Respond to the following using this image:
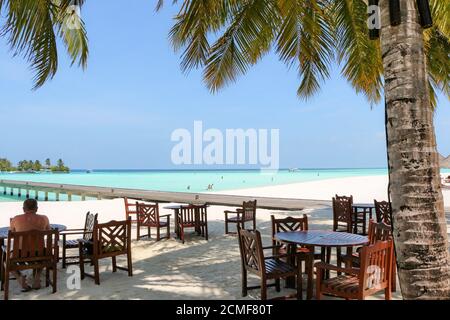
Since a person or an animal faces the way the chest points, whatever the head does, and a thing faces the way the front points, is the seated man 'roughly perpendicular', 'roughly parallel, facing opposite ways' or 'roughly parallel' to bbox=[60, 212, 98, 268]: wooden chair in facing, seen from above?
roughly perpendicular

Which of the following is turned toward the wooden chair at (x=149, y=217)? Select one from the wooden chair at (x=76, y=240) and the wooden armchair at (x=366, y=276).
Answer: the wooden armchair

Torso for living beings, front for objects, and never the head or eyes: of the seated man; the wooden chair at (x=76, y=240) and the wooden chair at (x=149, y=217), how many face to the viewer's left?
1

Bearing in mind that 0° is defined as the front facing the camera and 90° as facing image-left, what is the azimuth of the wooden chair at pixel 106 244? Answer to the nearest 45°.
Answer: approximately 135°

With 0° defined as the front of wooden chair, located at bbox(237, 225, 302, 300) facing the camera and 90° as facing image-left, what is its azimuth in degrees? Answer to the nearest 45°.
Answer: approximately 225°

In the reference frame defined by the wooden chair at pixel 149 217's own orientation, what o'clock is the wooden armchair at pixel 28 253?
The wooden armchair is roughly at 5 o'clock from the wooden chair.

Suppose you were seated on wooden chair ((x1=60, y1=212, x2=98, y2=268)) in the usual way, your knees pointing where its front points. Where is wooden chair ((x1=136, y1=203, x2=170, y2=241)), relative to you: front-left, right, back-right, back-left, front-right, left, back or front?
back-right

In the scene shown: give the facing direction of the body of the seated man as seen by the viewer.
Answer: away from the camera

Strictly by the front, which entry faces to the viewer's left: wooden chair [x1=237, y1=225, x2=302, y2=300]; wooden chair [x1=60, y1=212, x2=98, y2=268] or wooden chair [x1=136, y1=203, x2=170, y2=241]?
wooden chair [x1=60, y1=212, x2=98, y2=268]

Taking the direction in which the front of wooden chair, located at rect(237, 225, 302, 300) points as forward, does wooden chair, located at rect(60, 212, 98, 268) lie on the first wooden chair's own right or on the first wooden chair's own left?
on the first wooden chair's own left

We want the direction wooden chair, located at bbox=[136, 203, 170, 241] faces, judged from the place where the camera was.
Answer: facing away from the viewer and to the right of the viewer

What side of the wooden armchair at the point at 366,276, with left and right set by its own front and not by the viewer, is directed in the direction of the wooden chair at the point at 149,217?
front

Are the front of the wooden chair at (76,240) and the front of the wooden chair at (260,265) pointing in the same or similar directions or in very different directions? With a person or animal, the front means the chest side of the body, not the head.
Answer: very different directions

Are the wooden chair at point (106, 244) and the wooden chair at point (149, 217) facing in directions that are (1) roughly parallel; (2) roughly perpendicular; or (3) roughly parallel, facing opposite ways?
roughly perpendicular
